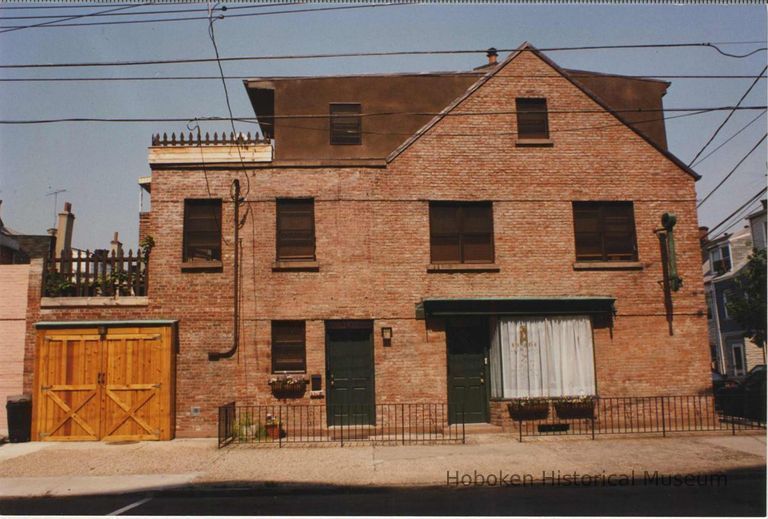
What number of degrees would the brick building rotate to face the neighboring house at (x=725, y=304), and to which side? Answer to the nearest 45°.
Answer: approximately 135° to its left

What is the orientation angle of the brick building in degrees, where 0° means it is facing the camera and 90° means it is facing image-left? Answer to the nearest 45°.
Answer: approximately 0°

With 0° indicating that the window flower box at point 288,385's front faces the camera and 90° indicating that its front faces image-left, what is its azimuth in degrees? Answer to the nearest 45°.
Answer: approximately 0°

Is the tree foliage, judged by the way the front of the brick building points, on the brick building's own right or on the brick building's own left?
on the brick building's own left

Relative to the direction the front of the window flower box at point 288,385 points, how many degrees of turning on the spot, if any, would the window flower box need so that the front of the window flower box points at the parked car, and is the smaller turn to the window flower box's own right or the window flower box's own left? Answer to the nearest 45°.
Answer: approximately 90° to the window flower box's own left

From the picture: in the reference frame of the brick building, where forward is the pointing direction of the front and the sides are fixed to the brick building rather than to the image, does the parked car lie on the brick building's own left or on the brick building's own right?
on the brick building's own left

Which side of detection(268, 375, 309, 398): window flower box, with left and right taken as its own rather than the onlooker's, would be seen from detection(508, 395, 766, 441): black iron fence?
left

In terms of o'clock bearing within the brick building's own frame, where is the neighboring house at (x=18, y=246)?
The neighboring house is roughly at 4 o'clock from the brick building.
